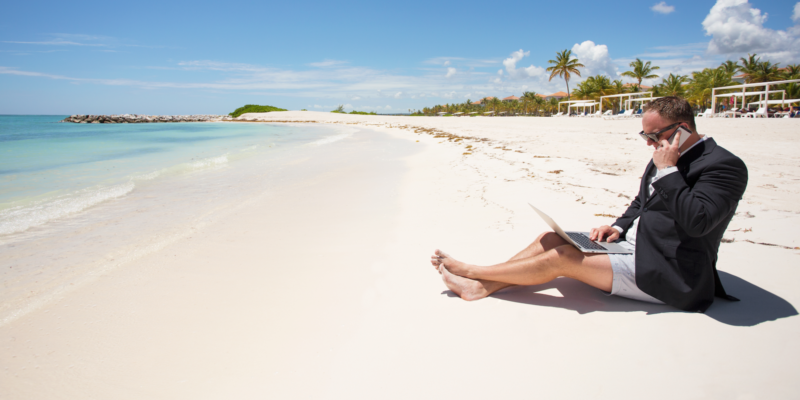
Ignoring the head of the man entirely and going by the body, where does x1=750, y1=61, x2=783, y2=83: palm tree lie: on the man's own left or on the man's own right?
on the man's own right

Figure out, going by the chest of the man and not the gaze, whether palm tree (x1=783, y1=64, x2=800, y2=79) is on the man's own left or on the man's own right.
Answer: on the man's own right

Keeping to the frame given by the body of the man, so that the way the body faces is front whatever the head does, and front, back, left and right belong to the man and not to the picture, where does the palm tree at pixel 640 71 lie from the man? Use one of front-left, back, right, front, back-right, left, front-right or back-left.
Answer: right

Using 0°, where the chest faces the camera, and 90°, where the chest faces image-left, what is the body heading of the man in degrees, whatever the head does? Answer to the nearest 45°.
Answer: approximately 90°

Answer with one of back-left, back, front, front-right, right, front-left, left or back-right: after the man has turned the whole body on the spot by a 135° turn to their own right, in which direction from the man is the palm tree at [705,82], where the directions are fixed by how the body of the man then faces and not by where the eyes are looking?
front-left

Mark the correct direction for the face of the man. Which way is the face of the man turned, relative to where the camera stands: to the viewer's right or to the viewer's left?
to the viewer's left
